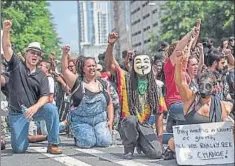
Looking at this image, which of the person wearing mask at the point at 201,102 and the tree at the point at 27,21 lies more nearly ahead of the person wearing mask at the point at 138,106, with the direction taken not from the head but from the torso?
the person wearing mask

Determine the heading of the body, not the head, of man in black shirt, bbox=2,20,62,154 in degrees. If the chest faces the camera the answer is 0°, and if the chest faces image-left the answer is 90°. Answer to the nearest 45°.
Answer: approximately 315°

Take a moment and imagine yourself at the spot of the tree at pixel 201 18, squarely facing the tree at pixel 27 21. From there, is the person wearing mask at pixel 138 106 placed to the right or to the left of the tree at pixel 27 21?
left

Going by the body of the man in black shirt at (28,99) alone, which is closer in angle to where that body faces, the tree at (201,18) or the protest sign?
the protest sign

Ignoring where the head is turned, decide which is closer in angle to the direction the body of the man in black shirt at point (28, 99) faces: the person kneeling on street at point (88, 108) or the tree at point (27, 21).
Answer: the person kneeling on street

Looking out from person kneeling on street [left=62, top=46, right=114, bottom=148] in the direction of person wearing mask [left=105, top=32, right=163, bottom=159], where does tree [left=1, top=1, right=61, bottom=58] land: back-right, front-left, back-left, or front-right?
back-left

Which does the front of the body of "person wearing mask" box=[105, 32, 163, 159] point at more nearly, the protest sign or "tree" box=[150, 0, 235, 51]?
the protest sign

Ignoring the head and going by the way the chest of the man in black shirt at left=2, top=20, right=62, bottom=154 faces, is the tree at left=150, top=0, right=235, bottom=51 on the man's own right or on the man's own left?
on the man's own left

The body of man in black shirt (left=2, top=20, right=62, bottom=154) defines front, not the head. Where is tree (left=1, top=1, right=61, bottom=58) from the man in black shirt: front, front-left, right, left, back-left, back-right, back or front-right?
back-left

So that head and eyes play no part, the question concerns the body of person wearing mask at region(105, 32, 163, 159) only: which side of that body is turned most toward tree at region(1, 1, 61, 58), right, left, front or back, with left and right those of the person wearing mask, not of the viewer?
back

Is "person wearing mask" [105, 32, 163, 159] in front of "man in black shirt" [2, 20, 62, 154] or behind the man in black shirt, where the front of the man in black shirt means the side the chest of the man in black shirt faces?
in front

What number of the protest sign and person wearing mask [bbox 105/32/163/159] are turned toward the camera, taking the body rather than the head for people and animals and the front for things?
2
